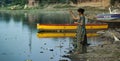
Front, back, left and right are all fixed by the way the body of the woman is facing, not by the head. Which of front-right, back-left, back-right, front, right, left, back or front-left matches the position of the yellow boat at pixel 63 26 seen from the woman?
right

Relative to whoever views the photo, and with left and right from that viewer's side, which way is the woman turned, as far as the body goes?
facing to the left of the viewer
